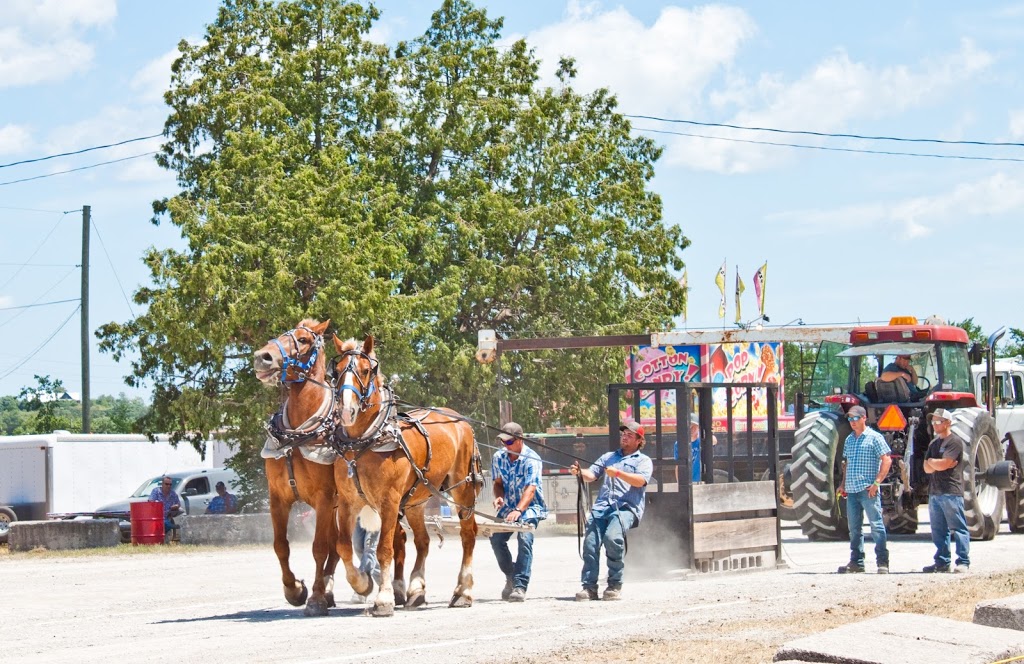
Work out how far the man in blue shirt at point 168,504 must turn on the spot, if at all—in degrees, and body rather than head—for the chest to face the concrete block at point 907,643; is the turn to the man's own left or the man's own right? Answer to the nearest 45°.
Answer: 0° — they already face it

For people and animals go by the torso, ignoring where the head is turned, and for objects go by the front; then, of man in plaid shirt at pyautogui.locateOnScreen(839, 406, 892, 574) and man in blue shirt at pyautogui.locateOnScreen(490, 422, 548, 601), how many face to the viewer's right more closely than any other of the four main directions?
0

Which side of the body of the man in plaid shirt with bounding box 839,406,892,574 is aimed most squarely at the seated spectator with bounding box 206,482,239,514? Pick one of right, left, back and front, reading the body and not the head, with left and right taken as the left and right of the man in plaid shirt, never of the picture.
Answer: right

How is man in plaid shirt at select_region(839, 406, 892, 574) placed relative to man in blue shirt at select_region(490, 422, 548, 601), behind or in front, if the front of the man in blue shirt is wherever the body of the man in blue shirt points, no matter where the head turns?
behind

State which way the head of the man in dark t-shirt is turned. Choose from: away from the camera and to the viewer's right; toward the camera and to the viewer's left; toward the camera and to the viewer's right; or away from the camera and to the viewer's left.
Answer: toward the camera and to the viewer's left

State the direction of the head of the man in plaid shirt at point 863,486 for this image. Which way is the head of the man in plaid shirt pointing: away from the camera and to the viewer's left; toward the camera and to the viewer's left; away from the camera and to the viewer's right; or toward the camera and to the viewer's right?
toward the camera and to the viewer's left

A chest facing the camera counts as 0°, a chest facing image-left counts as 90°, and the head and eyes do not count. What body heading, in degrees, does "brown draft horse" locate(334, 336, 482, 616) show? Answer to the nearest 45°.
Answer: approximately 45°

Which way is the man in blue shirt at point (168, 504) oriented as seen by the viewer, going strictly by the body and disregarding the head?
toward the camera

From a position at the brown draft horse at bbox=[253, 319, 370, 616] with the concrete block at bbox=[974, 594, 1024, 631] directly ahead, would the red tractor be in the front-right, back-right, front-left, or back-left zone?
front-left

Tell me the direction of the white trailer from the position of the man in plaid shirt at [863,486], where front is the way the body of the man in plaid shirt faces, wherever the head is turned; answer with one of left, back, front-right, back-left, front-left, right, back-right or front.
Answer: right

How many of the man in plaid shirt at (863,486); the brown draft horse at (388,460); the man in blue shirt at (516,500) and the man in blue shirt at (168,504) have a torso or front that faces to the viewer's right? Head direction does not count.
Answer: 0

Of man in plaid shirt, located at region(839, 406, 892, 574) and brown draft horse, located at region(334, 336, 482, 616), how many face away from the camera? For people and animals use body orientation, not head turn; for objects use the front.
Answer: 0

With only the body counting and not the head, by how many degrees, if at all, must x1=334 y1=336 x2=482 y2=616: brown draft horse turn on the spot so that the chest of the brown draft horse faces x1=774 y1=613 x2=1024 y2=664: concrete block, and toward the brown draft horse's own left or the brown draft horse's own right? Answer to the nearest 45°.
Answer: approximately 90° to the brown draft horse's own left

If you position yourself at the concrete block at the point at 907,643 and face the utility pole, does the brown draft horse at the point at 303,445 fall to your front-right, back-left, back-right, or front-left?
front-left
